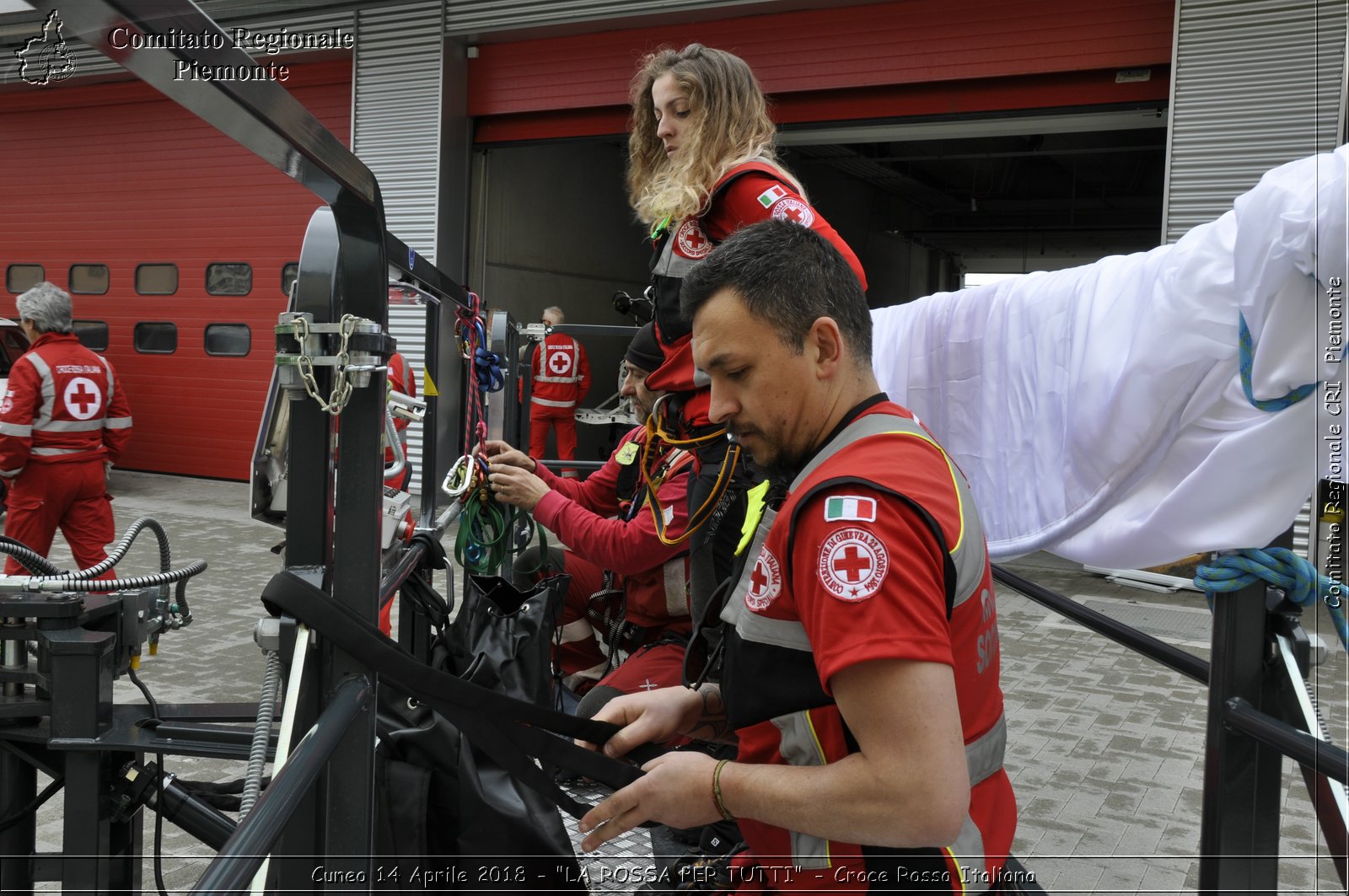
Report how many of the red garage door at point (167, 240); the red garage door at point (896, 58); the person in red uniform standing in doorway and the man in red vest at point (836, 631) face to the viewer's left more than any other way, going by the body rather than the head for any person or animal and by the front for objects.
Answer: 1

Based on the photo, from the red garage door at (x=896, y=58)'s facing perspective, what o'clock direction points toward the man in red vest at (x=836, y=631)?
The man in red vest is roughly at 12 o'clock from the red garage door.

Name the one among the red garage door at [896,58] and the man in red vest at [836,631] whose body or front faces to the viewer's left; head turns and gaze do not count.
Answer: the man in red vest

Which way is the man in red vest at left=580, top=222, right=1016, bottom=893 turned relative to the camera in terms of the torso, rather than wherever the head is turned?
to the viewer's left

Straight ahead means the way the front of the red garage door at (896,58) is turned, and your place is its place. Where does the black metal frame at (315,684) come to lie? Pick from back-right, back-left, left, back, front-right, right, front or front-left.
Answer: front

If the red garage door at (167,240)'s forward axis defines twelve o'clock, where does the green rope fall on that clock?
The green rope is roughly at 12 o'clock from the red garage door.

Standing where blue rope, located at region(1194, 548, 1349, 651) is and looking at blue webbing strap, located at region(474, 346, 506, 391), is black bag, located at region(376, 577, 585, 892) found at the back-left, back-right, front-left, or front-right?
front-left

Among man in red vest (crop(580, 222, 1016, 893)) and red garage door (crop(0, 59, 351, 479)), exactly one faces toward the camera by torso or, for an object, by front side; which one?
the red garage door

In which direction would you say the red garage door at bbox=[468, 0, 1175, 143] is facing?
toward the camera

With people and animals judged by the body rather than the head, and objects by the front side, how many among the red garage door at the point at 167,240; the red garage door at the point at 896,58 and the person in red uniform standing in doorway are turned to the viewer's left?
0

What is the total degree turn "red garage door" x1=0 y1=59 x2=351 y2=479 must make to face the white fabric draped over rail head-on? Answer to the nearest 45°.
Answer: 0° — it already faces it

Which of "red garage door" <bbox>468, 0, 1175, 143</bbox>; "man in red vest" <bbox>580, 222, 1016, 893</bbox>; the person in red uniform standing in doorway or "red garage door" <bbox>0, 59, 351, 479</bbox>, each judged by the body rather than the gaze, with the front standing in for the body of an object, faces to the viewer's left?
the man in red vest

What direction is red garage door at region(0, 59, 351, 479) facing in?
toward the camera

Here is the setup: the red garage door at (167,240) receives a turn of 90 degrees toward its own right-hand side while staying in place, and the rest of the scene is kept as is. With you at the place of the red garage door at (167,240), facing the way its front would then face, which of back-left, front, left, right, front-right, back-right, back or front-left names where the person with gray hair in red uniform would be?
left
